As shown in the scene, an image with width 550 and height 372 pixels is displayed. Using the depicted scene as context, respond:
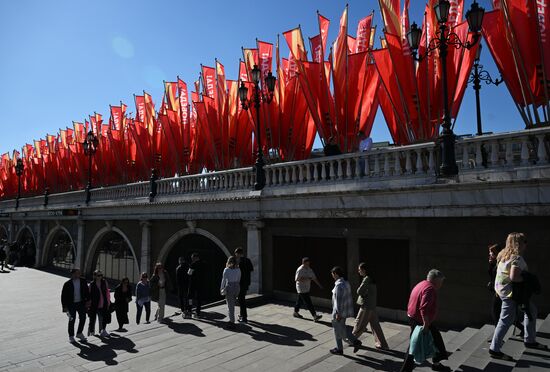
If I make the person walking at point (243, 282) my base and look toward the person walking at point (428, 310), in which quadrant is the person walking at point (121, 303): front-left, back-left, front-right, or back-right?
back-right

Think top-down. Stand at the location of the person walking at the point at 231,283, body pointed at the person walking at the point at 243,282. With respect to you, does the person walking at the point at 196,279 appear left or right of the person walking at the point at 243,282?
left

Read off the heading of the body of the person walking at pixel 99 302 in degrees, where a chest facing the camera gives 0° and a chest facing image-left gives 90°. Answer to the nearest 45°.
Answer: approximately 0°

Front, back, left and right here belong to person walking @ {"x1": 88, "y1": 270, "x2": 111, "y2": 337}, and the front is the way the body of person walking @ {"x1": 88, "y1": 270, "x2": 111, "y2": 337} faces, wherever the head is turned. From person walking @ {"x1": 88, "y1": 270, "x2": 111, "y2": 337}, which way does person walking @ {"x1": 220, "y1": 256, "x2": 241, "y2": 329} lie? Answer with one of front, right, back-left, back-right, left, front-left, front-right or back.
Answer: front-left

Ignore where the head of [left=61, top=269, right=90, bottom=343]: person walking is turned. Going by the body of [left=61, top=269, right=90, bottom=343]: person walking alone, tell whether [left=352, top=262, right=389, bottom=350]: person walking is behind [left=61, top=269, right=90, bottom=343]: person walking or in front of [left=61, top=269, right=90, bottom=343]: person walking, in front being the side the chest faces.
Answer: in front

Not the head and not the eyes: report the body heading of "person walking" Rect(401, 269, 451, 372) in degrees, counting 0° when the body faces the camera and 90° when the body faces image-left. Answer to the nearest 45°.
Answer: approximately 270°
